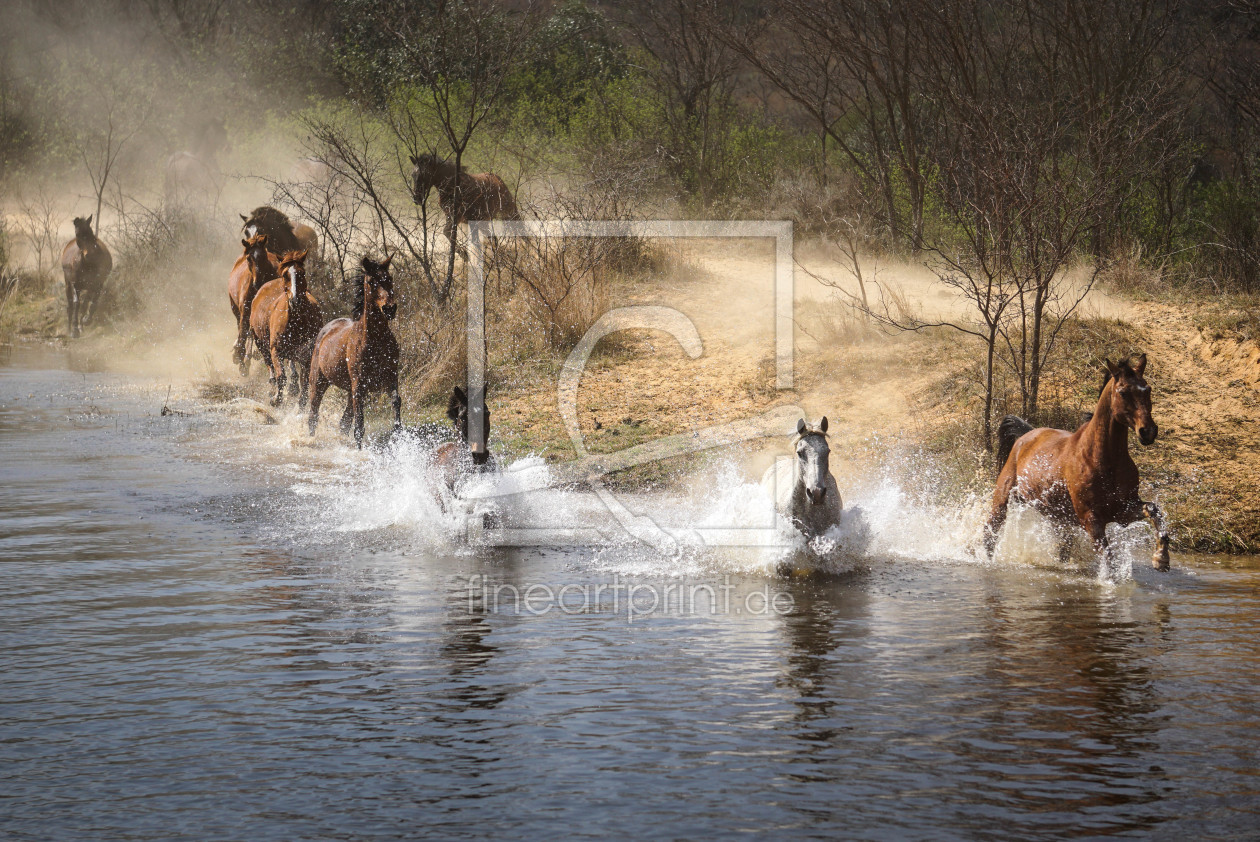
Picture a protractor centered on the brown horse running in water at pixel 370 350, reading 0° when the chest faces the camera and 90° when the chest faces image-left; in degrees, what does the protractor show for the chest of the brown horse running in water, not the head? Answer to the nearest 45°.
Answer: approximately 315°

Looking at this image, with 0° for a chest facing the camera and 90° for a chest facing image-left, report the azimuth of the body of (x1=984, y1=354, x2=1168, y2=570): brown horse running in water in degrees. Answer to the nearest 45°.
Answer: approximately 315°

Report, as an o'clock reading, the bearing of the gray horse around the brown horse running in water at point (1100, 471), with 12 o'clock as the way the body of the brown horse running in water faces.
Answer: The gray horse is roughly at 4 o'clock from the brown horse running in water.

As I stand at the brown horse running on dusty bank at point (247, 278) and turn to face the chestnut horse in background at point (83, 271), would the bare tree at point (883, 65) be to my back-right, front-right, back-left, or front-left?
back-right

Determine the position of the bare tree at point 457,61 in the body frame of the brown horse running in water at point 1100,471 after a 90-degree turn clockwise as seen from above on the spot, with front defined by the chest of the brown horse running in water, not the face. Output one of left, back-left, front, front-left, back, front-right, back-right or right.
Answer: right

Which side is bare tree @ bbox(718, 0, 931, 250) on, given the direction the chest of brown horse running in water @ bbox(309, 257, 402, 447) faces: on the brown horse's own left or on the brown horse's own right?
on the brown horse's own left

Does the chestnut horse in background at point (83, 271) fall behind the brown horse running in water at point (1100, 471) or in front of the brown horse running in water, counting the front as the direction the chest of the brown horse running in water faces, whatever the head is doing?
behind

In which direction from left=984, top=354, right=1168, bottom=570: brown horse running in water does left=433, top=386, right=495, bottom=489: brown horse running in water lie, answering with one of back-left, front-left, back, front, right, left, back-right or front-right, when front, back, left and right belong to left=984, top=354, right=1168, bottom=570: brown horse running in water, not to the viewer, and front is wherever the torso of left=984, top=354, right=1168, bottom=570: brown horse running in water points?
back-right

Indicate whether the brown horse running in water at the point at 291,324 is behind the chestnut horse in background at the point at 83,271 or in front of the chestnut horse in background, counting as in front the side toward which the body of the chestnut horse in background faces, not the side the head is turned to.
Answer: in front

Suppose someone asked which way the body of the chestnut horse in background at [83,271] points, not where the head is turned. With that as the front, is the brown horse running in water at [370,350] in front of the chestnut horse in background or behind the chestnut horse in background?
in front
